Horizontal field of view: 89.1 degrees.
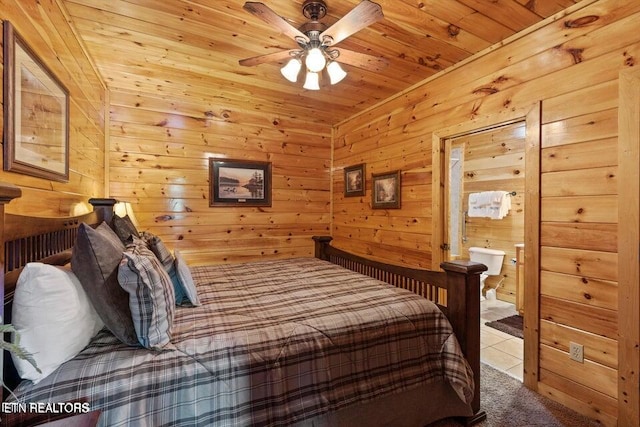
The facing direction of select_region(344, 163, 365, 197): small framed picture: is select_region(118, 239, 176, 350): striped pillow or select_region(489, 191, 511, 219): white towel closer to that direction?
the striped pillow

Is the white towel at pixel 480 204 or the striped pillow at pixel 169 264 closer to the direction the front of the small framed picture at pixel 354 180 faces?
the striped pillow

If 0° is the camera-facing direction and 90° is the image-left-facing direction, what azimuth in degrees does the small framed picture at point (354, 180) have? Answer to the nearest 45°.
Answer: approximately 45°

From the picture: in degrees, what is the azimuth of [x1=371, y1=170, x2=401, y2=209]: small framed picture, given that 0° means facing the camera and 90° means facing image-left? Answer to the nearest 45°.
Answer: approximately 45°

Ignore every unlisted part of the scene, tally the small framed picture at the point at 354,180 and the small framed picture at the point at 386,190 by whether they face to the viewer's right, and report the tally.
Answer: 0

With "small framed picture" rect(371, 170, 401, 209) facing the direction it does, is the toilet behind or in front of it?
behind

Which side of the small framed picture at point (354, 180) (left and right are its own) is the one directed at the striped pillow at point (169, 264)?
front

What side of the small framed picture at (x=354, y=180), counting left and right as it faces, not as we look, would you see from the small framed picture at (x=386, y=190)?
left

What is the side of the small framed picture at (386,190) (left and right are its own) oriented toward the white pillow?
front

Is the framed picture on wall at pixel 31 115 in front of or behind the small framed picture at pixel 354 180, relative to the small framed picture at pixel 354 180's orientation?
in front

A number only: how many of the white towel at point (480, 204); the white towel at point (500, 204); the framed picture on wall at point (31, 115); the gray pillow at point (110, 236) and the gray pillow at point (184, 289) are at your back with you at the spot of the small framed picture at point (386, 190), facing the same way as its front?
2

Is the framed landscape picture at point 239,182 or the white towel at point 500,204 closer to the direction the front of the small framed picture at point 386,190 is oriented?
the framed landscape picture

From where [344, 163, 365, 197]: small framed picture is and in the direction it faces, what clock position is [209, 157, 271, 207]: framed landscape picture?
The framed landscape picture is roughly at 1 o'clock from the small framed picture.

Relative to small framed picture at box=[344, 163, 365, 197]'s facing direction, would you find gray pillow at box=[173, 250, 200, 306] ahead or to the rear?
ahead

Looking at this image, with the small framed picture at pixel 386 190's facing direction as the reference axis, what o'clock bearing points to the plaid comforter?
The plaid comforter is roughly at 11 o'clock from the small framed picture.

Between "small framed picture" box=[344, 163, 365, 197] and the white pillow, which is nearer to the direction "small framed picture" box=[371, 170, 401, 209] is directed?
the white pillow

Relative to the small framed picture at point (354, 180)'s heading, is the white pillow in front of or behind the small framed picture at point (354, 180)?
in front

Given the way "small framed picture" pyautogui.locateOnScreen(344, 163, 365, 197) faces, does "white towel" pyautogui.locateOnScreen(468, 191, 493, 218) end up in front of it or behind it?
behind
